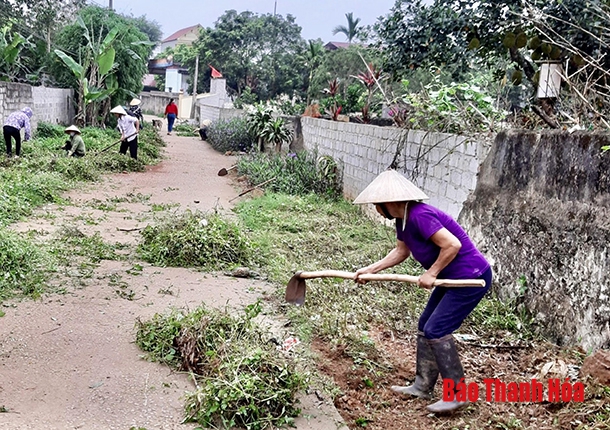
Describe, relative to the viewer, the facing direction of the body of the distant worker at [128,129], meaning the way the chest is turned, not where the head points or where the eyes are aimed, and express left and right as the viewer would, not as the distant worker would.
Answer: facing the viewer and to the left of the viewer

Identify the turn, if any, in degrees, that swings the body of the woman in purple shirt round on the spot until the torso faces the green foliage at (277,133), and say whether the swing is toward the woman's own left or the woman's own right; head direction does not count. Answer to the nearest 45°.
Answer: approximately 90° to the woman's own right

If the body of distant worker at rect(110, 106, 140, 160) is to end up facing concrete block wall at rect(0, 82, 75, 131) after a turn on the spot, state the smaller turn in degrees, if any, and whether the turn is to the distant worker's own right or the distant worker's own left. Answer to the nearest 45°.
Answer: approximately 90° to the distant worker's own right

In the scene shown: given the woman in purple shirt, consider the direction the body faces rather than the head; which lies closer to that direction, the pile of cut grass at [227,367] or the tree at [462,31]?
the pile of cut grass

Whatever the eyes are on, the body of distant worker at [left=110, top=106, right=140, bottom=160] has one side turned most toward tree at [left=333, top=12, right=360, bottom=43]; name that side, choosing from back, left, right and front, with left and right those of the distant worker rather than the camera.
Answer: back

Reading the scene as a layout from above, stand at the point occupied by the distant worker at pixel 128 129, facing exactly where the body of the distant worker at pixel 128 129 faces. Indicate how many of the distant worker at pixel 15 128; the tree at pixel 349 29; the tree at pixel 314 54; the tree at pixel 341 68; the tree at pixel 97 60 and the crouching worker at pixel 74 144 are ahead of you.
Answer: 2

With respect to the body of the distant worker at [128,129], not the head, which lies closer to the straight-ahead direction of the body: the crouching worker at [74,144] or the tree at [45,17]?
the crouching worker

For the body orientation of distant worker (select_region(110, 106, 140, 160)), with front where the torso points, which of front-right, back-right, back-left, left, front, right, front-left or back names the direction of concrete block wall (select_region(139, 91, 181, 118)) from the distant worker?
back-right

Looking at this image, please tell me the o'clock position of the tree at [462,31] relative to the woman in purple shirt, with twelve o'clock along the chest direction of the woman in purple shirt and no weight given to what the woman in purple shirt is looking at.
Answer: The tree is roughly at 3 o'clock from the woman in purple shirt.

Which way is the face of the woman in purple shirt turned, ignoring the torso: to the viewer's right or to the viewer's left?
to the viewer's left

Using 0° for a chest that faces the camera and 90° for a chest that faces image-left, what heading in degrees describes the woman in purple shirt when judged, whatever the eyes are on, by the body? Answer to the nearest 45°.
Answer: approximately 90°

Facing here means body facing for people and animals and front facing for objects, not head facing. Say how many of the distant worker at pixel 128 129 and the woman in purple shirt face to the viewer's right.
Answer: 0
